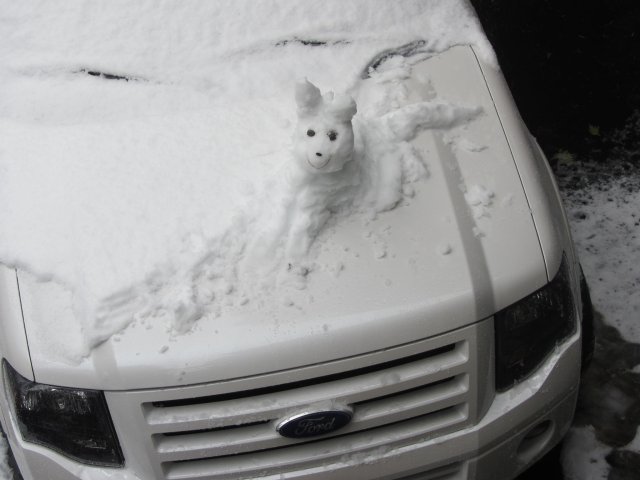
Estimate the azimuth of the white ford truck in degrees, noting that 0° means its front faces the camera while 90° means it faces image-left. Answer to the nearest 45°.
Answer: approximately 0°

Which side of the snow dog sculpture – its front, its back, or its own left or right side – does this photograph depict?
front
